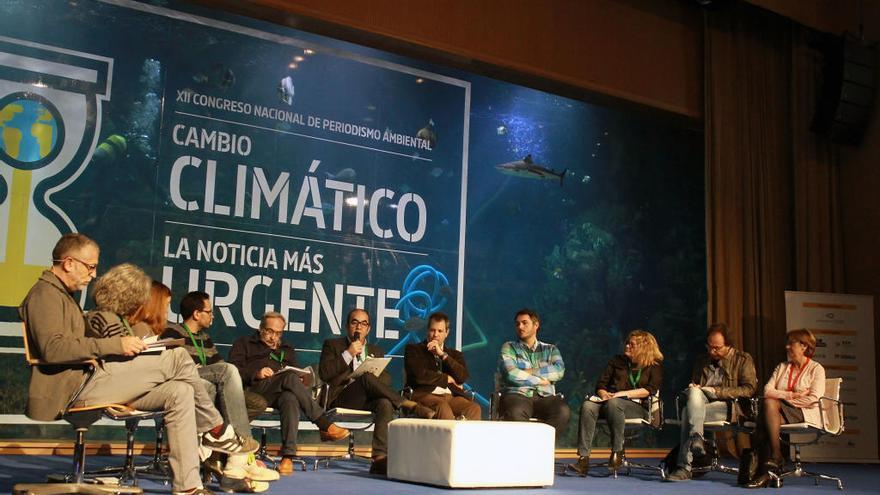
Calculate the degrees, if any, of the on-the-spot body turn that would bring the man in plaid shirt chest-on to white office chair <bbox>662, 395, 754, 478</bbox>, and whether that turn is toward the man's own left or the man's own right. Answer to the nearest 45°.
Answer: approximately 90° to the man's own left

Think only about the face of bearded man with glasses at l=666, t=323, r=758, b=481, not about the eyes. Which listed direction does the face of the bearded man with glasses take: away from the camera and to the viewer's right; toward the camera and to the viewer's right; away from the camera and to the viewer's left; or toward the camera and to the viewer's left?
toward the camera and to the viewer's left

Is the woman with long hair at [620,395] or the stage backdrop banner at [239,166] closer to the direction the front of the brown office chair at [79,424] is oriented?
the woman with long hair

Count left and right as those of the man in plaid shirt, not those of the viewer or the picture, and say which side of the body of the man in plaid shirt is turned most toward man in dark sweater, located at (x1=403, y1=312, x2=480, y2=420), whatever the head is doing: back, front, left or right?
right

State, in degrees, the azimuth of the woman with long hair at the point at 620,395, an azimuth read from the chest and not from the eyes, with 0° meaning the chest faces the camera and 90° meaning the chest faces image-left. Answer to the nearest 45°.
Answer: approximately 45°

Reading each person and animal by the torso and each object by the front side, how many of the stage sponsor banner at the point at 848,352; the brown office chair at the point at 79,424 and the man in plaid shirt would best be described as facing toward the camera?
2

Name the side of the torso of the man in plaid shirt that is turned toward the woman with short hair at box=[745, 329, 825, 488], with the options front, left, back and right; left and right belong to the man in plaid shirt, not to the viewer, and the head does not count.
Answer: left

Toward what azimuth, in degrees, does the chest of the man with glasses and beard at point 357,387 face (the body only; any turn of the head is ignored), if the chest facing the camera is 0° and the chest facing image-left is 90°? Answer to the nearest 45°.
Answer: approximately 315°

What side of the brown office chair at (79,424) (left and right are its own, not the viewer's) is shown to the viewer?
right
